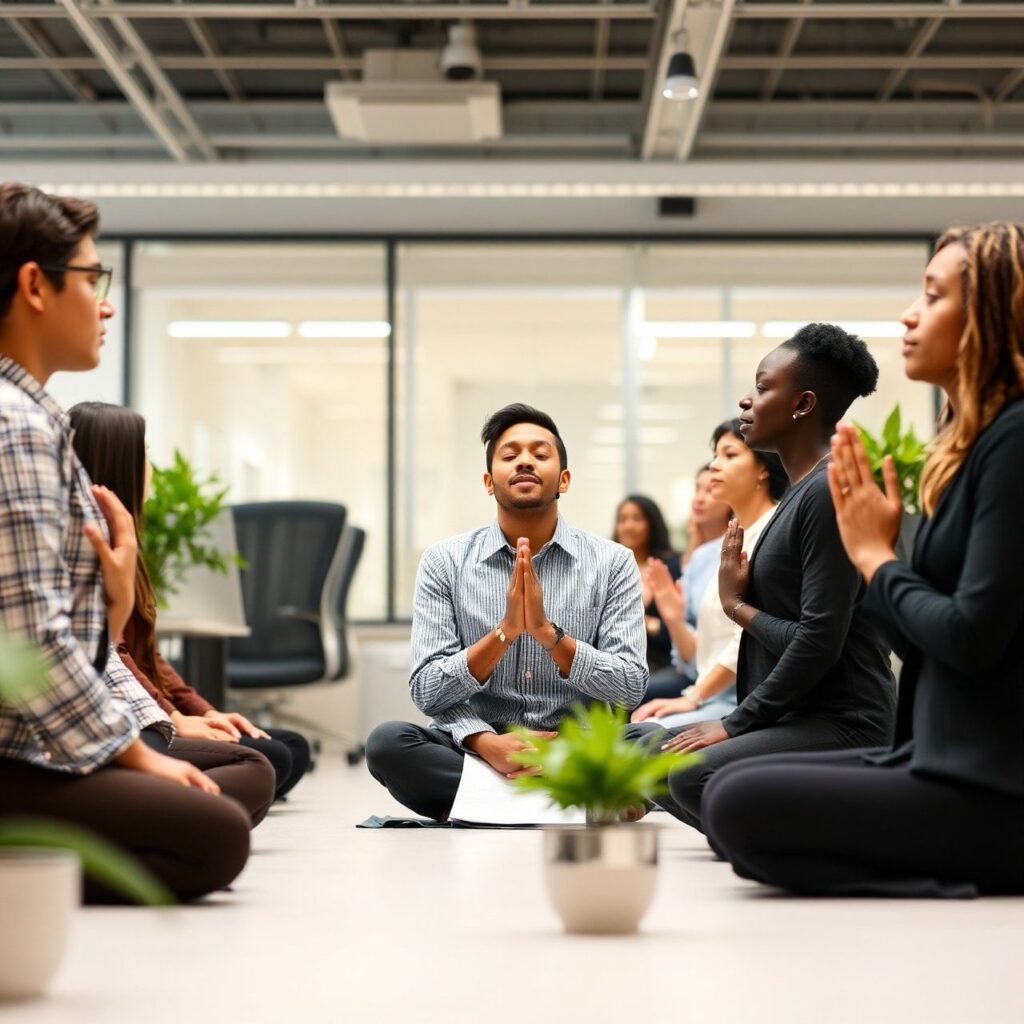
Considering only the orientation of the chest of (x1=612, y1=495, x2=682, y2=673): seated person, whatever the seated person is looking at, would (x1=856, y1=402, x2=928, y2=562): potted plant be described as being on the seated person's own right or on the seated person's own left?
on the seated person's own left

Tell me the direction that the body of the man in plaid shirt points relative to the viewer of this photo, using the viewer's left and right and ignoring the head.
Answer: facing to the right of the viewer

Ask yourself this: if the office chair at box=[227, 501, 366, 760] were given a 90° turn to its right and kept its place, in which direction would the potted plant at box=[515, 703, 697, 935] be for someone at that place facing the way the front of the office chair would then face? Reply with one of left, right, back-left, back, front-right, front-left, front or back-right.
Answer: back-left

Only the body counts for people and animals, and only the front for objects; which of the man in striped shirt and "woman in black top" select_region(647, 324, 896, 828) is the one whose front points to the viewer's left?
the woman in black top

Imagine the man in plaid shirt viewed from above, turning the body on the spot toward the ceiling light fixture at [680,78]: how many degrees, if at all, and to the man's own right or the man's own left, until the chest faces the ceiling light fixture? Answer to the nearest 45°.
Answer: approximately 45° to the man's own left

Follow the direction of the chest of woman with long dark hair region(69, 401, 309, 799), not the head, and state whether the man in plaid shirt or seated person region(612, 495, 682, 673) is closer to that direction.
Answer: the seated person

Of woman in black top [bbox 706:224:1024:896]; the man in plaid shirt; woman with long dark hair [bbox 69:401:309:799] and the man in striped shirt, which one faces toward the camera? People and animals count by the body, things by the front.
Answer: the man in striped shirt

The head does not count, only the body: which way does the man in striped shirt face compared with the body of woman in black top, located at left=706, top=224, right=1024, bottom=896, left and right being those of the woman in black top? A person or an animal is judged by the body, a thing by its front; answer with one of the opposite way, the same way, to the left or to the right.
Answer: to the left

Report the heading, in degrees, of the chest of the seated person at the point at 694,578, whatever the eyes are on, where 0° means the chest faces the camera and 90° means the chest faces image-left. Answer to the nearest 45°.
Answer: approximately 45°

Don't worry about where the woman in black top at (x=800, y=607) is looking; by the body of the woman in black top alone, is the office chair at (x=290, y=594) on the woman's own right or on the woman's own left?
on the woman's own right

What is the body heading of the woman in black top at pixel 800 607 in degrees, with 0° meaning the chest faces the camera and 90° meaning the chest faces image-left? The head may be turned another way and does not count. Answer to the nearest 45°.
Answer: approximately 90°

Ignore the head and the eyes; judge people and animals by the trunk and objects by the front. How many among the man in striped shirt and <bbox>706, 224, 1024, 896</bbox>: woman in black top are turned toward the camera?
1

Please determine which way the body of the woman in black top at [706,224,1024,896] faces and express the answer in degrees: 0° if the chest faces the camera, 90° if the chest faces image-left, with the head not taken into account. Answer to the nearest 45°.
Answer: approximately 90°

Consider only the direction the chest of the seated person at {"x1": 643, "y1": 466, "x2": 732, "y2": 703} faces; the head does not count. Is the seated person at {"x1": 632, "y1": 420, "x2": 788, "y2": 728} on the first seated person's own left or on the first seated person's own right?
on the first seated person's own left

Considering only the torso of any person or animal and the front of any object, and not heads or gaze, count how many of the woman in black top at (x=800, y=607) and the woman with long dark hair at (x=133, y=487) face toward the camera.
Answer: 0
